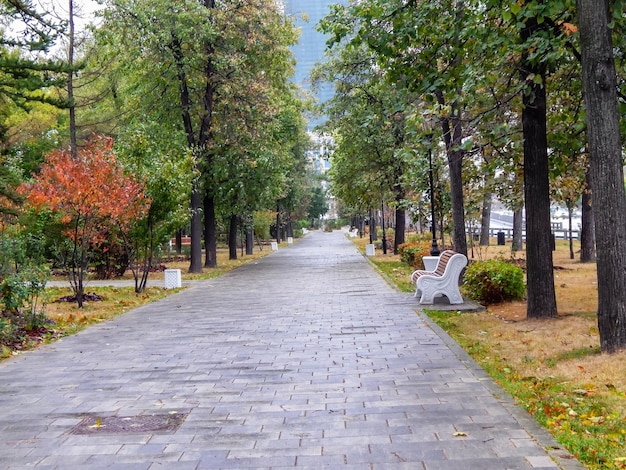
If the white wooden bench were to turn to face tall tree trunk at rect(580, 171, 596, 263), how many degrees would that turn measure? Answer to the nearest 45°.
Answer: approximately 135° to its right

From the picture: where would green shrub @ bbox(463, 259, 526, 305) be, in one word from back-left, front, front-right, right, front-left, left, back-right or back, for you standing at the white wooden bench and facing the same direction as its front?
back

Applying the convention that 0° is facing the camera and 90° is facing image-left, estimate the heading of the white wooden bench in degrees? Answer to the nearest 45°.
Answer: approximately 90°

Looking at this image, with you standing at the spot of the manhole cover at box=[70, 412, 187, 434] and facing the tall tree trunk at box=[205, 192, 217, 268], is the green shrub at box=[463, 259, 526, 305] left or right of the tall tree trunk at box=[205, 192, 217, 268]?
right

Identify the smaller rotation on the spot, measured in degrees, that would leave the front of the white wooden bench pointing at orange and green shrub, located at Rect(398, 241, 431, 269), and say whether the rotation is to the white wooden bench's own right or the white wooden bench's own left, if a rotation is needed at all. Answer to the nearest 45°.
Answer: approximately 90° to the white wooden bench's own right

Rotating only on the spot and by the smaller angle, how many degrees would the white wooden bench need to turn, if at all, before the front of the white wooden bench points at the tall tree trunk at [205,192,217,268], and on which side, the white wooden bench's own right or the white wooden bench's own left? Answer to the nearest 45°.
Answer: approximately 45° to the white wooden bench's own right
